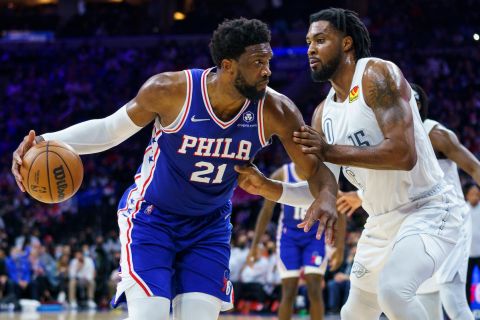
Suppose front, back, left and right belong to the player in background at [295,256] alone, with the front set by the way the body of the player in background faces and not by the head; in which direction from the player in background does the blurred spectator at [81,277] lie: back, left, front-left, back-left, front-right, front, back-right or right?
back-right

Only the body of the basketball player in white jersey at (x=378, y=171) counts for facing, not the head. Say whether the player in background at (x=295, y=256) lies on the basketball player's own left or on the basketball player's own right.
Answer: on the basketball player's own right

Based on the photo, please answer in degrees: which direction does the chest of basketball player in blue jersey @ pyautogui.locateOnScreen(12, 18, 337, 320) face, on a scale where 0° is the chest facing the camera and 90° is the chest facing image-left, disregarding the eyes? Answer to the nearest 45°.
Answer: approximately 315°

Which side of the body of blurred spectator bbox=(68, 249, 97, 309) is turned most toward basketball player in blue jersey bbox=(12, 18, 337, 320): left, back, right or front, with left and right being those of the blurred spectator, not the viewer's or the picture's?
front

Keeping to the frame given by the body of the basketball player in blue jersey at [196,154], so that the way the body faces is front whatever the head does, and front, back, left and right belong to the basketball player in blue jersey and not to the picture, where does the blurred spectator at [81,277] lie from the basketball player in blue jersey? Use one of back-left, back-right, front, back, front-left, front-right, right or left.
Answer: back-left

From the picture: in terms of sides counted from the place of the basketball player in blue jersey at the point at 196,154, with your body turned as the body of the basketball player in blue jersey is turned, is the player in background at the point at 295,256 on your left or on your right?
on your left

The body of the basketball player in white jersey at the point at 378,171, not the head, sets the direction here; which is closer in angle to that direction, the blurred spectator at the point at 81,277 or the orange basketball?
the orange basketball

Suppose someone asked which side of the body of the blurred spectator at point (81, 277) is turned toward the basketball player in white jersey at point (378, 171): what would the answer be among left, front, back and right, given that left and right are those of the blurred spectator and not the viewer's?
front

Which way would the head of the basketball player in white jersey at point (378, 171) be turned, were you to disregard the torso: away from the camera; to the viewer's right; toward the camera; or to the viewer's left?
to the viewer's left

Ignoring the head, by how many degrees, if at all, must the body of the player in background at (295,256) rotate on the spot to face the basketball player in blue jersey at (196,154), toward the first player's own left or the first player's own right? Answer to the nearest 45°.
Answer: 0° — they already face them

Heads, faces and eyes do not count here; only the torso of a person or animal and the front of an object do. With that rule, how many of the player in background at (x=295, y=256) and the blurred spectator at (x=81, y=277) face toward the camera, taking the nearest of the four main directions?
2

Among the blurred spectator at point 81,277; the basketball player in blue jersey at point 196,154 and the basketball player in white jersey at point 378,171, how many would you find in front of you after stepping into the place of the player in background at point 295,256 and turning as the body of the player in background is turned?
2
